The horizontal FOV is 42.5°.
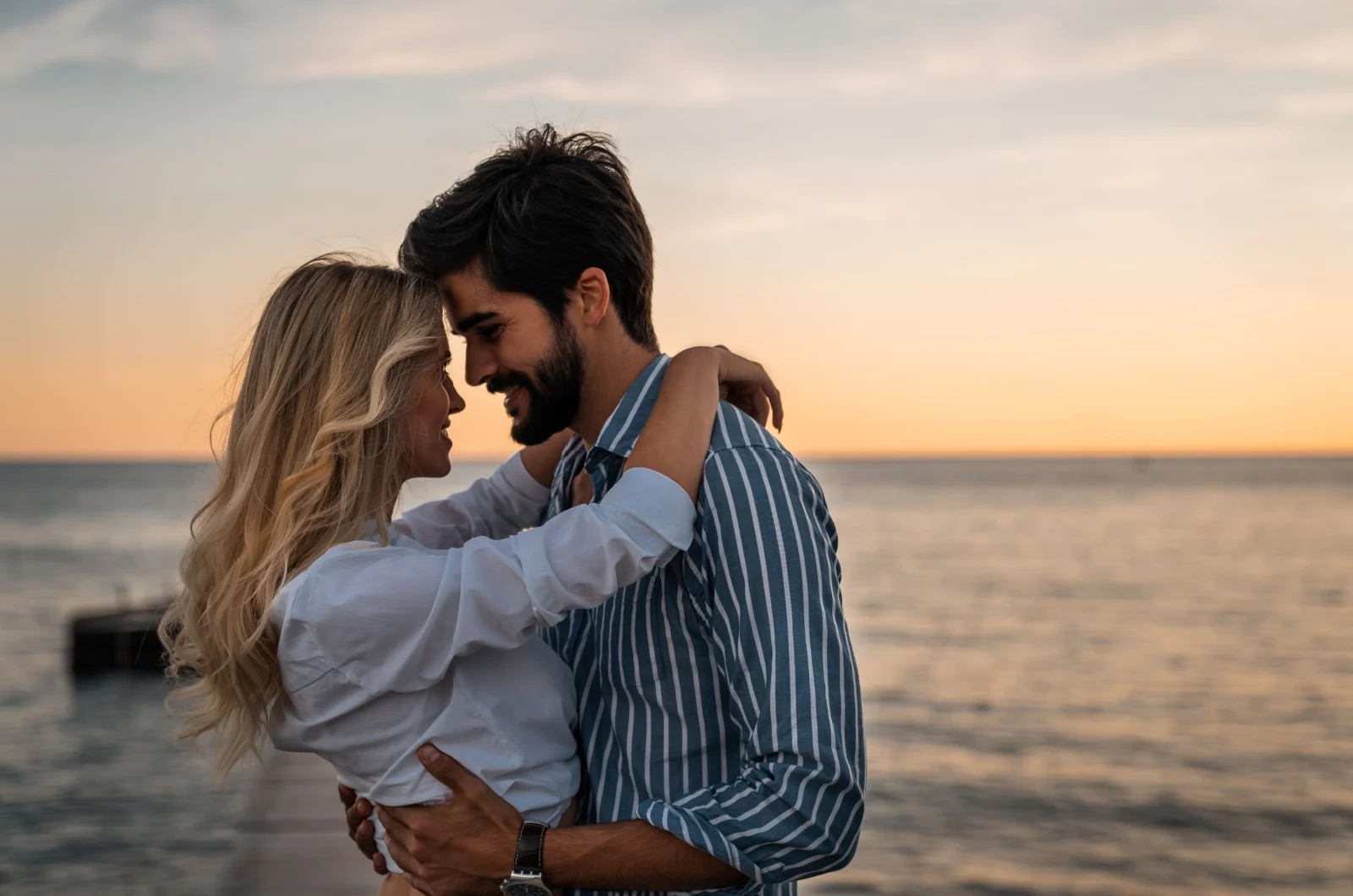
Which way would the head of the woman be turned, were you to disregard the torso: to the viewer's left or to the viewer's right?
to the viewer's right

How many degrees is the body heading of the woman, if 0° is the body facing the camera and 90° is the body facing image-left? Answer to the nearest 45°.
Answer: approximately 270°

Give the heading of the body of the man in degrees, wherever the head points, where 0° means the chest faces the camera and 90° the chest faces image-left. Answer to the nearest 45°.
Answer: approximately 45°

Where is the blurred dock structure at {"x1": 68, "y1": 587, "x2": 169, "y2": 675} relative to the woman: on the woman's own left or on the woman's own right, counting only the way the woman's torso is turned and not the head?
on the woman's own left
